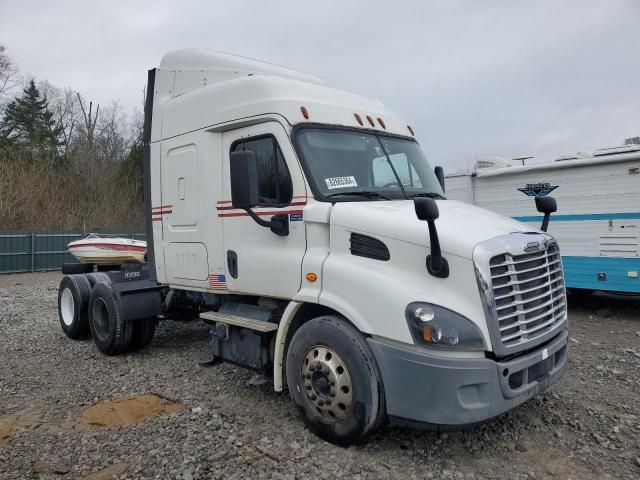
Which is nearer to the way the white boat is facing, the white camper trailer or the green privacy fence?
the green privacy fence

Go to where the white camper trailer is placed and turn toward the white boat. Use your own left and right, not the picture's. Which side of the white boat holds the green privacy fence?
right

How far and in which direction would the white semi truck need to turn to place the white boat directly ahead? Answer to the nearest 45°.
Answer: approximately 180°

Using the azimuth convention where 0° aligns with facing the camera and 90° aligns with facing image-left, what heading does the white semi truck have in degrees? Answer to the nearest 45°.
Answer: approximately 315°

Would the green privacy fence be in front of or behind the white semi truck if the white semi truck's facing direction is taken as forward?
behind

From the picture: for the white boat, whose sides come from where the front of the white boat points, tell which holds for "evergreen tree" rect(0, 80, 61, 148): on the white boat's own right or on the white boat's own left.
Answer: on the white boat's own right

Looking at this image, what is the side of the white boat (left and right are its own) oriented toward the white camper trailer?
back

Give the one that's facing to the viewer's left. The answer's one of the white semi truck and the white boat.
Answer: the white boat

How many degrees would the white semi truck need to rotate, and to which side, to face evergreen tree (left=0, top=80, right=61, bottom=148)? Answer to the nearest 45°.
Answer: approximately 180°

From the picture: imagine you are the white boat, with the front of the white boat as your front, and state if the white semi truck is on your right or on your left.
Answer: on your left

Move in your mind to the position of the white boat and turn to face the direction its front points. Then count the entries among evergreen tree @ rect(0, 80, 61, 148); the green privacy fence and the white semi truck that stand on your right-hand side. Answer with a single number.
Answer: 2

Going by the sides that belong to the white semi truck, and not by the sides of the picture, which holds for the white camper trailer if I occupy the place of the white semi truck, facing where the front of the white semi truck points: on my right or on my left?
on my left

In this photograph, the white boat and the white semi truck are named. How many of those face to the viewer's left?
1

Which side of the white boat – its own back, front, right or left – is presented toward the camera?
left
